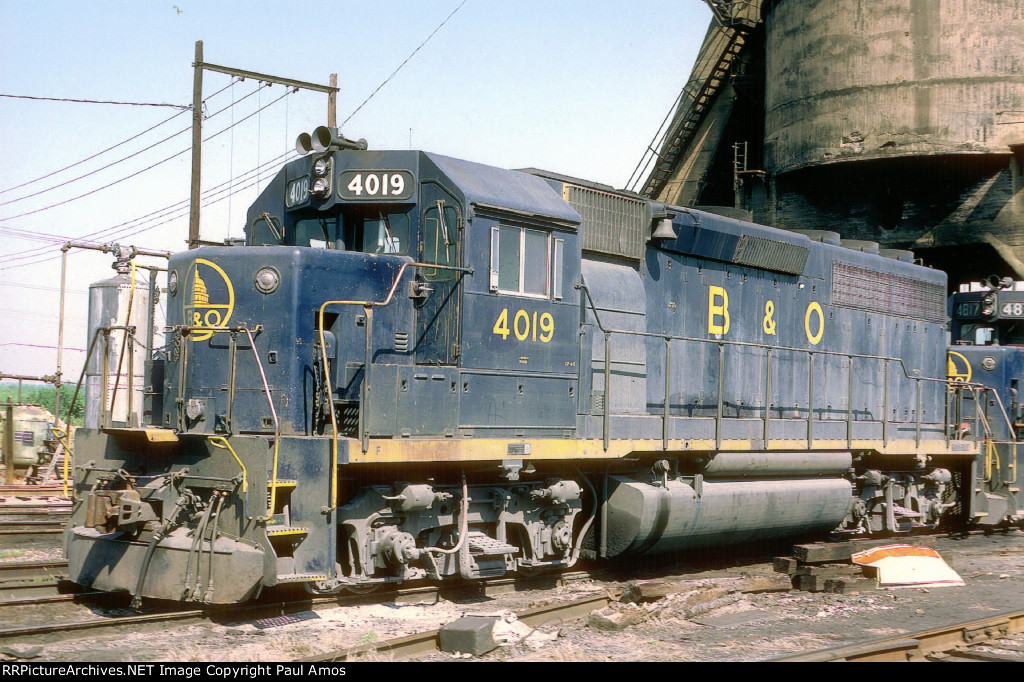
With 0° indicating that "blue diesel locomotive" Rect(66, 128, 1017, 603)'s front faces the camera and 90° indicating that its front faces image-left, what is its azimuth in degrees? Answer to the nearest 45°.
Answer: approximately 45°

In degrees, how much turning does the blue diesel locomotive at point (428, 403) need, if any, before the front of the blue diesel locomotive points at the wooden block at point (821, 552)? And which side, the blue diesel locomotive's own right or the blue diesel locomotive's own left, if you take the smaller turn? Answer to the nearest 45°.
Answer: approximately 180°

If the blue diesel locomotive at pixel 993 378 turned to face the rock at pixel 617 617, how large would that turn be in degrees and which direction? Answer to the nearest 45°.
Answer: approximately 45° to its left

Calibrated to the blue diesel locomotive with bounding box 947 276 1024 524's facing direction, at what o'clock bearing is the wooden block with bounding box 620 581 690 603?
The wooden block is roughly at 11 o'clock from the blue diesel locomotive.

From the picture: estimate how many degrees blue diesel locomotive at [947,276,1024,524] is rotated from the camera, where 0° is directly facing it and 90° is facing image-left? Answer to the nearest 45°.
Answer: approximately 45°

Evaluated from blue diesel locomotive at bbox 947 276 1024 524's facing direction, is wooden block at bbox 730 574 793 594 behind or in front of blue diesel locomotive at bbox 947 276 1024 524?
in front

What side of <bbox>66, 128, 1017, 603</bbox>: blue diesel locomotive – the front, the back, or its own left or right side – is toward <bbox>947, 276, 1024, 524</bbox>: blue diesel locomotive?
back

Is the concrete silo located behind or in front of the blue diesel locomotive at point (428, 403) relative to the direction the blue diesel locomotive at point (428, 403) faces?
behind

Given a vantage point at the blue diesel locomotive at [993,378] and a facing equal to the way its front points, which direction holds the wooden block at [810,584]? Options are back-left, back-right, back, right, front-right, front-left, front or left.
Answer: front-left

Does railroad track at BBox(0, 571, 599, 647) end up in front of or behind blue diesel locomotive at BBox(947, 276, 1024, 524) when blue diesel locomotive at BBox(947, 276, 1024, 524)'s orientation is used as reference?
in front

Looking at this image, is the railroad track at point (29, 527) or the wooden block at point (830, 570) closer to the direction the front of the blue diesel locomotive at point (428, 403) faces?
the railroad track
